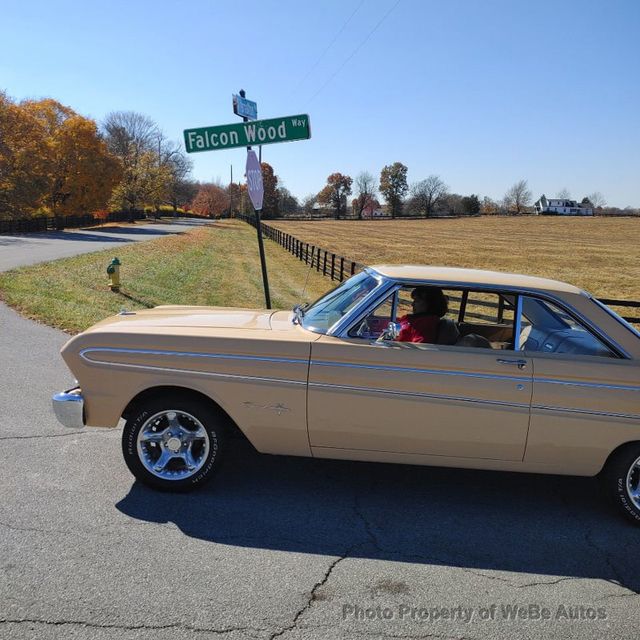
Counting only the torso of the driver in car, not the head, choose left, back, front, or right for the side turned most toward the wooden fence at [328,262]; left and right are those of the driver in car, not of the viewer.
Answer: right

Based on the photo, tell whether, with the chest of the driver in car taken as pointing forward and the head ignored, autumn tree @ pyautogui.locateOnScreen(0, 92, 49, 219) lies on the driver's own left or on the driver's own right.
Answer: on the driver's own right

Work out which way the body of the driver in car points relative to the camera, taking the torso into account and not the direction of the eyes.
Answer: to the viewer's left

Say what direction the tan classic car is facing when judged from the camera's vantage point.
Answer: facing to the left of the viewer

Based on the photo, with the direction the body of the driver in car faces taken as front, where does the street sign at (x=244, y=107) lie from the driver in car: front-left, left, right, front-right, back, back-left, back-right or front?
front-right

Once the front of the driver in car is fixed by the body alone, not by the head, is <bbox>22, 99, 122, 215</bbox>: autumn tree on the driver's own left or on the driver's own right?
on the driver's own right

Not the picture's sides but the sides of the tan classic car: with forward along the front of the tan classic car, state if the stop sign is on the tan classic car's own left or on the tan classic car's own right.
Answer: on the tan classic car's own right

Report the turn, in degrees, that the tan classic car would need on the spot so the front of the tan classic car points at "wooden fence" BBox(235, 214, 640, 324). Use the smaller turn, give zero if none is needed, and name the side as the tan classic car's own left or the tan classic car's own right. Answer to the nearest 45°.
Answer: approximately 90° to the tan classic car's own right

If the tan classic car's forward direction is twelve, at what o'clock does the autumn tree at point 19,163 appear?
The autumn tree is roughly at 2 o'clock from the tan classic car.

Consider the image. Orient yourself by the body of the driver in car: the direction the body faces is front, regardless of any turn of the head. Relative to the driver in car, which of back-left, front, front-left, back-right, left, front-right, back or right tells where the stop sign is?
front-right
